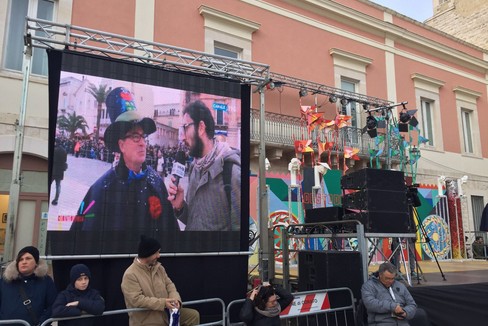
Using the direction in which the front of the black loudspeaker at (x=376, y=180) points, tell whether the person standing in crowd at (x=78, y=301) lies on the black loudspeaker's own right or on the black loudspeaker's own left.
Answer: on the black loudspeaker's own right

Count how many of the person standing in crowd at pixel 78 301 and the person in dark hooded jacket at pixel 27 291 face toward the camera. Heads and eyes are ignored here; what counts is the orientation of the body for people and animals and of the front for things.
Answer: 2

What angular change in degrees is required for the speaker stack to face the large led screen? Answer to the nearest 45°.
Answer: approximately 90° to its right

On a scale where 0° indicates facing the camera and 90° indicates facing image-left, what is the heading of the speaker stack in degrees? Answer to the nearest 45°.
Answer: approximately 315°

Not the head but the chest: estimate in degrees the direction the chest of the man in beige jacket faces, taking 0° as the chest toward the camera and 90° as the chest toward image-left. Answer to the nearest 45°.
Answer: approximately 315°

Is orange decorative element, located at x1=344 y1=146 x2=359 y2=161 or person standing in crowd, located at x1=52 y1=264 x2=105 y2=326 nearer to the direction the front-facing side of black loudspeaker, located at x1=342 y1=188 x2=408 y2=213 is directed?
the person standing in crowd
